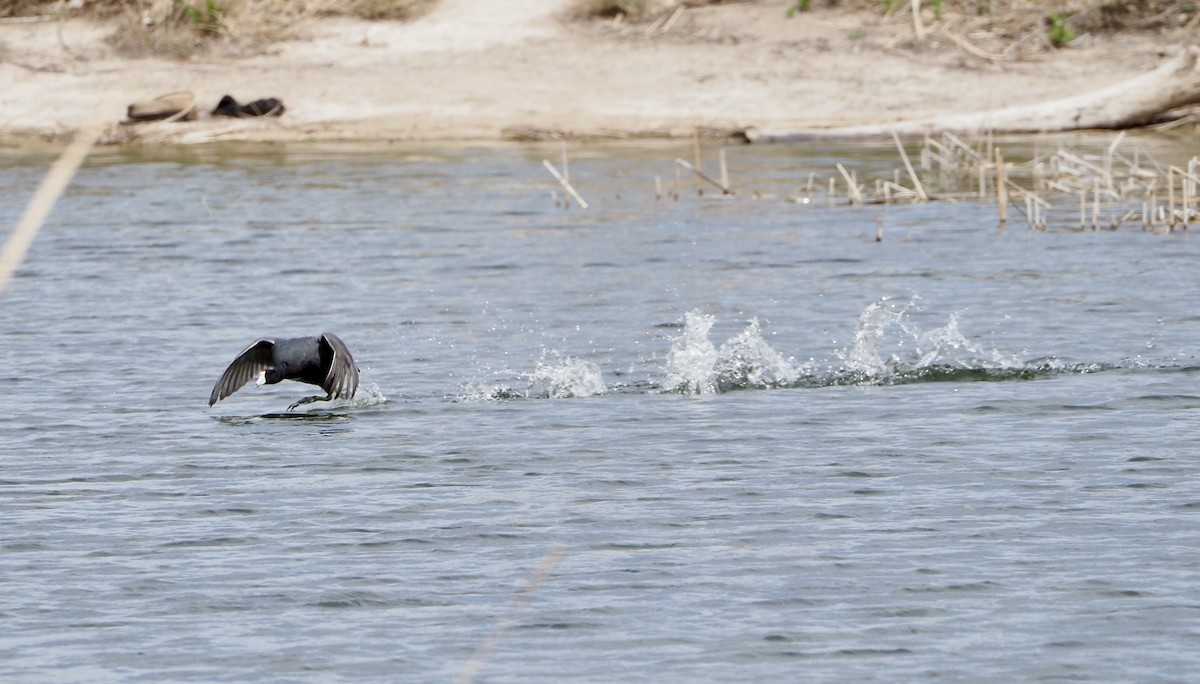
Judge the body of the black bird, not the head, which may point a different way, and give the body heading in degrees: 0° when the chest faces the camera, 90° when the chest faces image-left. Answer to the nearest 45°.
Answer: approximately 45°

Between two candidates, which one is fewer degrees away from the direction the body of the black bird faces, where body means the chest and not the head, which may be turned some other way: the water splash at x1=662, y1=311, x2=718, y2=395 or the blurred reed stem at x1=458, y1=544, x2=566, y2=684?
the blurred reed stem

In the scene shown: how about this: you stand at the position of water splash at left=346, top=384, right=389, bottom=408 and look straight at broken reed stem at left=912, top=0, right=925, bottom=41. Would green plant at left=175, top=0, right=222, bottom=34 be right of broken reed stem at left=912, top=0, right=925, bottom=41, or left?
left

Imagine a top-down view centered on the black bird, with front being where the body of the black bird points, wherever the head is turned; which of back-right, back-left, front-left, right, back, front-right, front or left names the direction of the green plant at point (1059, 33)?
back

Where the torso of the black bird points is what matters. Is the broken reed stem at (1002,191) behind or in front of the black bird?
behind

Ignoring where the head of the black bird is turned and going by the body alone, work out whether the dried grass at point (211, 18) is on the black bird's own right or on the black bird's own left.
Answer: on the black bird's own right

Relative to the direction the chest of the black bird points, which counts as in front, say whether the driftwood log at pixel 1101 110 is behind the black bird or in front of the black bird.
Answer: behind

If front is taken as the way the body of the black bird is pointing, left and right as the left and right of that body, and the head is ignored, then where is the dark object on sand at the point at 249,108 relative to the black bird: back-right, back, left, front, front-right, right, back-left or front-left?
back-right

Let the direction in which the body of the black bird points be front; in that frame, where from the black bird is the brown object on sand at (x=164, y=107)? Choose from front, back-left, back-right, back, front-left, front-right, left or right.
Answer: back-right

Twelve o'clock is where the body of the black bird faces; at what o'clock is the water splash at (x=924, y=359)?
The water splash is roughly at 7 o'clock from the black bird.
